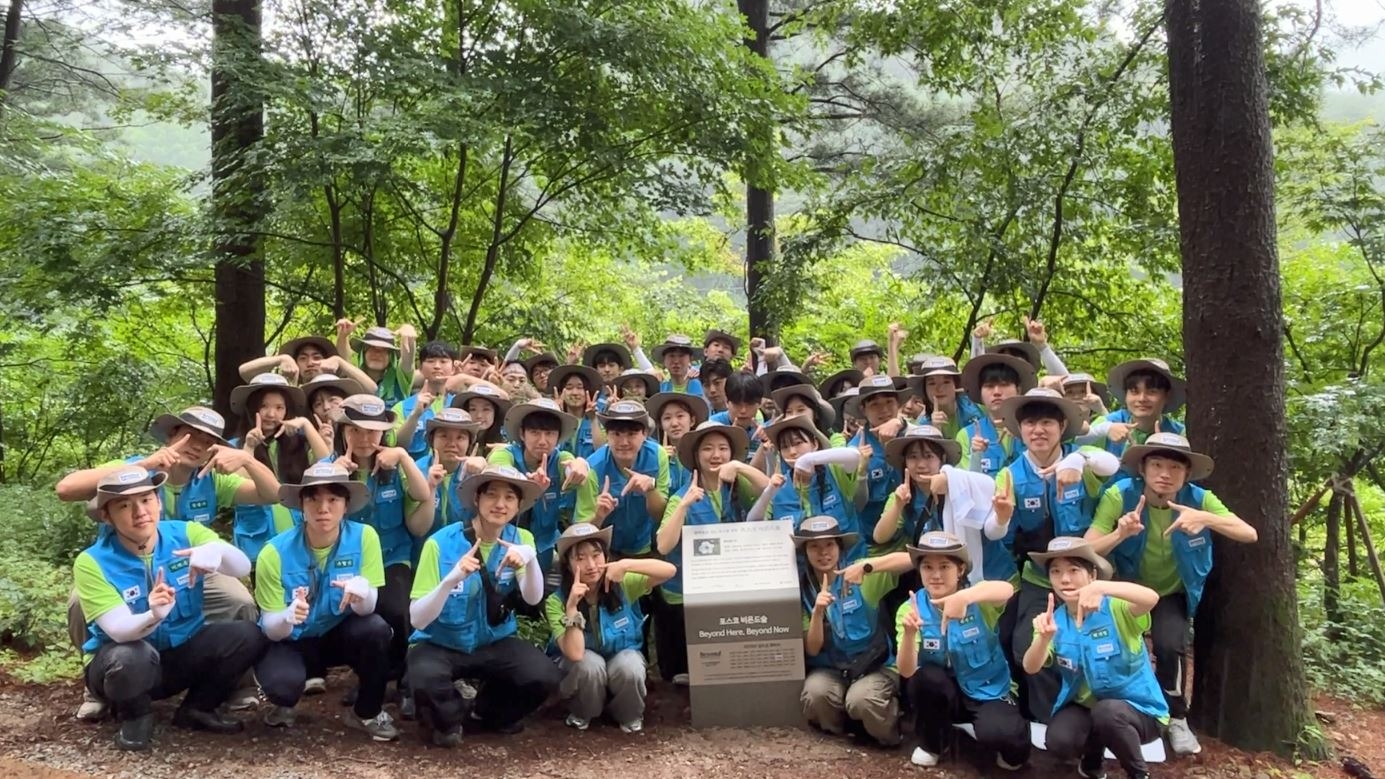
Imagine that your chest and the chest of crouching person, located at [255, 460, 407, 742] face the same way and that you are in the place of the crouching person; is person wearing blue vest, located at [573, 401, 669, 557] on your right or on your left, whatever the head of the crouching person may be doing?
on your left

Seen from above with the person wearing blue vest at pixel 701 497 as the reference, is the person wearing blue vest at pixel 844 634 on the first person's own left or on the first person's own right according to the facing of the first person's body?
on the first person's own left

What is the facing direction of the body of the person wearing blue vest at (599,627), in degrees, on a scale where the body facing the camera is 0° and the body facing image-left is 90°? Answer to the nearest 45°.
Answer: approximately 0°

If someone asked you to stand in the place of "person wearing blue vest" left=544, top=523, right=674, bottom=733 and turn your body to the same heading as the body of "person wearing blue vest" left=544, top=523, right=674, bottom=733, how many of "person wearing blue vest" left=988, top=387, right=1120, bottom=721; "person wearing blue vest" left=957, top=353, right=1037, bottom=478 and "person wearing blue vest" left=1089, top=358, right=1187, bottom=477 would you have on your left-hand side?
3

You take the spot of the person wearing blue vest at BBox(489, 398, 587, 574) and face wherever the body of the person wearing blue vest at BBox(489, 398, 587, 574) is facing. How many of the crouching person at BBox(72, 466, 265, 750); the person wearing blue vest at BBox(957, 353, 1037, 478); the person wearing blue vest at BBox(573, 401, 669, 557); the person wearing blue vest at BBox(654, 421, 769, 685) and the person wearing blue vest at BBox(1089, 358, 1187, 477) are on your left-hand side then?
4
